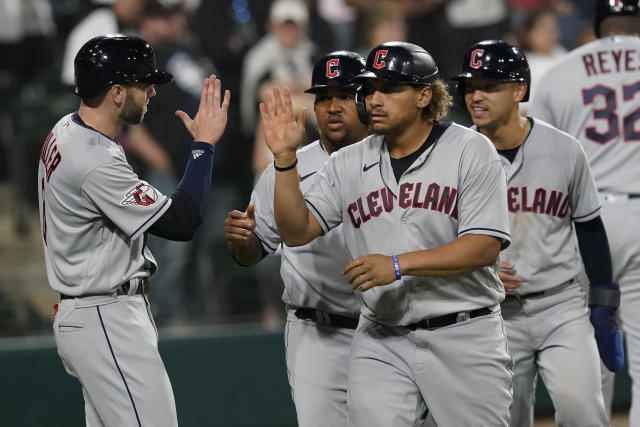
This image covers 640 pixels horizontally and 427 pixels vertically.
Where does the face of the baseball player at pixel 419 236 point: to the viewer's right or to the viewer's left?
to the viewer's left

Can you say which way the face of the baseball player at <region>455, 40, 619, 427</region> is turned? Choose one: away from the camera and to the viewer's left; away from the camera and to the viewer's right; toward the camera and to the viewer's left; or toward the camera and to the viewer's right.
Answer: toward the camera and to the viewer's left

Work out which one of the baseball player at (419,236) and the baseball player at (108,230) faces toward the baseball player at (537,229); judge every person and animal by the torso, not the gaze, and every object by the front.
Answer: the baseball player at (108,230)

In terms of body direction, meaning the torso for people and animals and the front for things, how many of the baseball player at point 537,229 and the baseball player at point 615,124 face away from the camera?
1

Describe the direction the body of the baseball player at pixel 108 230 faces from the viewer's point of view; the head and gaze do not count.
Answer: to the viewer's right

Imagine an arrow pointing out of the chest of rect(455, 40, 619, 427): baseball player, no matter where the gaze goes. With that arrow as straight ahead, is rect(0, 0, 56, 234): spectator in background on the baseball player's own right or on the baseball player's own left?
on the baseball player's own right

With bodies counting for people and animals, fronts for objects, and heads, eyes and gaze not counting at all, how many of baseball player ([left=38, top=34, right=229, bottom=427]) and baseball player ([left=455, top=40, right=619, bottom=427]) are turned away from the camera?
0

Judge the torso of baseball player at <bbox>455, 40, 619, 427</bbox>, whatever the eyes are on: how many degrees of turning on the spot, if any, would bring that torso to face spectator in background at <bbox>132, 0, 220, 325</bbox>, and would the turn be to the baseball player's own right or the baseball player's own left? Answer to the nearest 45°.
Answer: approximately 90° to the baseball player's own right

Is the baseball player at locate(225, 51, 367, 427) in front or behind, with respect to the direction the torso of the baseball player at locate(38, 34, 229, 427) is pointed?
in front

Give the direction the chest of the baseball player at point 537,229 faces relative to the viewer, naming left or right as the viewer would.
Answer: facing the viewer and to the left of the viewer

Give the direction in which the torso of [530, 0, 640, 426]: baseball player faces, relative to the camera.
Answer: away from the camera
